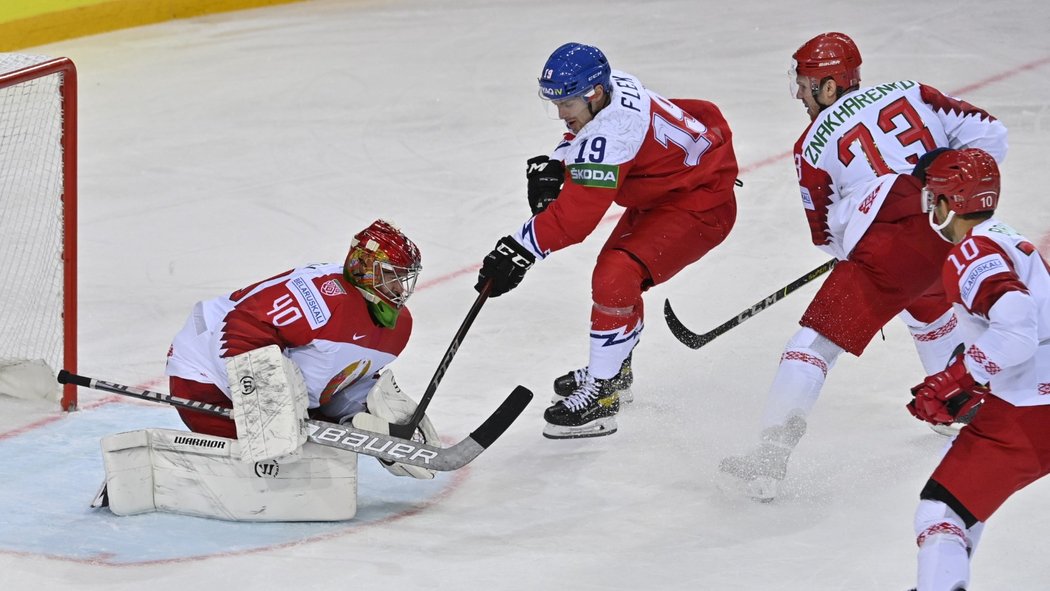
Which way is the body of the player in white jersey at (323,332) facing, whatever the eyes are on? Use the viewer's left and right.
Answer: facing the viewer and to the right of the viewer

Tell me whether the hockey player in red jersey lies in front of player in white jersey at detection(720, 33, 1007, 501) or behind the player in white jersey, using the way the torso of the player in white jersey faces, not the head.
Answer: in front

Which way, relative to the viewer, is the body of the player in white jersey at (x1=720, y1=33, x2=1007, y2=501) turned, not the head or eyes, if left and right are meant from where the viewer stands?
facing away from the viewer and to the left of the viewer

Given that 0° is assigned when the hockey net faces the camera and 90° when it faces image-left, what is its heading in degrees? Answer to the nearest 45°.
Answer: approximately 315°

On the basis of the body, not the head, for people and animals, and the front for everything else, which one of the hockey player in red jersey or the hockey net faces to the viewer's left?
the hockey player in red jersey

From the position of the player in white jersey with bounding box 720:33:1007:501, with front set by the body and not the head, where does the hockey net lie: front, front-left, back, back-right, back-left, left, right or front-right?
front-left

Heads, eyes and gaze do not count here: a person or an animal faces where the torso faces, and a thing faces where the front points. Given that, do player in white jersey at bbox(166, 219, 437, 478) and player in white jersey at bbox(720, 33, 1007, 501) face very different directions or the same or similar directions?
very different directions

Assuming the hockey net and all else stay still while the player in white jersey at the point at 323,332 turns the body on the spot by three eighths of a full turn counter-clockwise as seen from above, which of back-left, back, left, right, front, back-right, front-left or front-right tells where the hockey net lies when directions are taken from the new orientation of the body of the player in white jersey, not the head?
front-left

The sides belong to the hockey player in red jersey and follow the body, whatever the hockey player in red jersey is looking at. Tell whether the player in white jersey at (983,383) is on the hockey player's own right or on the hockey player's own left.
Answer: on the hockey player's own left

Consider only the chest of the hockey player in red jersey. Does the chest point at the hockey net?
yes

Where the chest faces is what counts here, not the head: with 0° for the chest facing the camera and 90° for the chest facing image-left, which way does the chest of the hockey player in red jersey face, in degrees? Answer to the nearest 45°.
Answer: approximately 90°

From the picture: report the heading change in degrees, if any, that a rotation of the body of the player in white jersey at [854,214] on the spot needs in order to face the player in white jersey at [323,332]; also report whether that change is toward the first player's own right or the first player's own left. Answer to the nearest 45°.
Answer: approximately 45° to the first player's own left

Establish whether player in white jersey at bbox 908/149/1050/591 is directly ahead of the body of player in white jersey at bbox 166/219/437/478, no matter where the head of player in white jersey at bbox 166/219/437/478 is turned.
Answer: yes

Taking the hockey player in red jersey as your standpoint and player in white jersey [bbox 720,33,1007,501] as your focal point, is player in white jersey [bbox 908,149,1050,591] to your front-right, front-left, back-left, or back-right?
front-right
